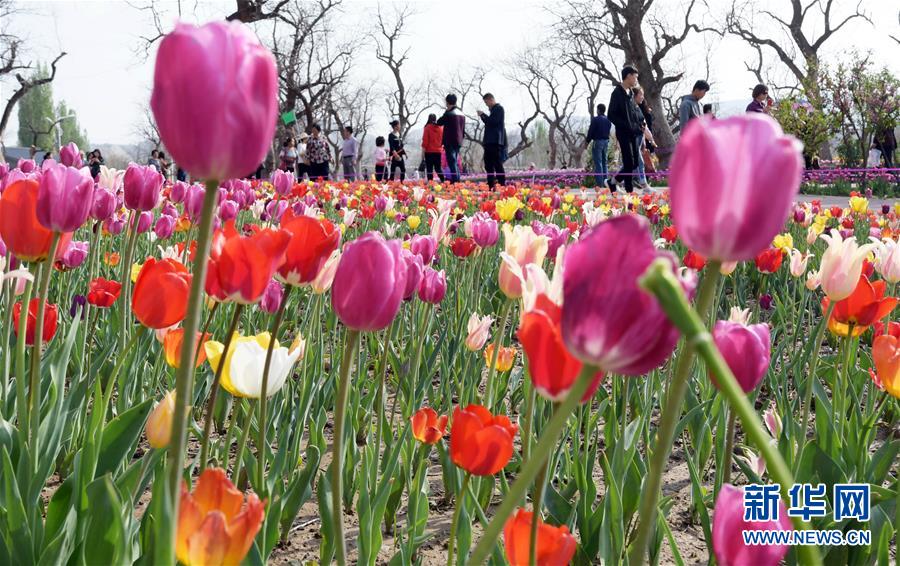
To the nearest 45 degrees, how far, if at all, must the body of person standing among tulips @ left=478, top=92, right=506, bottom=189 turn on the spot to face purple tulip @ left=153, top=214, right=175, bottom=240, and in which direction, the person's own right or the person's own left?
approximately 90° to the person's own left

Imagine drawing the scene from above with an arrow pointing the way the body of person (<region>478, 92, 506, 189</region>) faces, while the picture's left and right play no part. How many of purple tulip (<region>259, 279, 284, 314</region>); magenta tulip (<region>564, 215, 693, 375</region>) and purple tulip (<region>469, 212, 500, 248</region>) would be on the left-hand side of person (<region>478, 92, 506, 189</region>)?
3

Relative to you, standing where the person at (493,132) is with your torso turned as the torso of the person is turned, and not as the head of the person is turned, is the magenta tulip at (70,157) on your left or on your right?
on your left

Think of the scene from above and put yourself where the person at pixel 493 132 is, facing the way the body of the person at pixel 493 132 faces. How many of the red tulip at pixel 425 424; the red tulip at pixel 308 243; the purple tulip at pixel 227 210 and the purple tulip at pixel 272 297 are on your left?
4

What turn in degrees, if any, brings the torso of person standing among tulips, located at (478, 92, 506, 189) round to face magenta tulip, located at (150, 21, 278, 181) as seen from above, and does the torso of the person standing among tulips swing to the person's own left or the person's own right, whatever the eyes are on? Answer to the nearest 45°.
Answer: approximately 90° to the person's own left

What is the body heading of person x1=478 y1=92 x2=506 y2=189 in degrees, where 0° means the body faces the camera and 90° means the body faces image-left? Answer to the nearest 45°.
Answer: approximately 90°

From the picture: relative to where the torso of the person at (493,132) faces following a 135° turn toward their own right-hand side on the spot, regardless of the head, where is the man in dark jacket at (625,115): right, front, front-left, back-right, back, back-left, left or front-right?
right

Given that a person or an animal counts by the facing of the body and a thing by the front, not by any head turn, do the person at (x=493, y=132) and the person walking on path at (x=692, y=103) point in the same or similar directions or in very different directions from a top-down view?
very different directions

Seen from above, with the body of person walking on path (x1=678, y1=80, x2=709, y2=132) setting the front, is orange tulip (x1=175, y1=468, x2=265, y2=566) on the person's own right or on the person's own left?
on the person's own right
